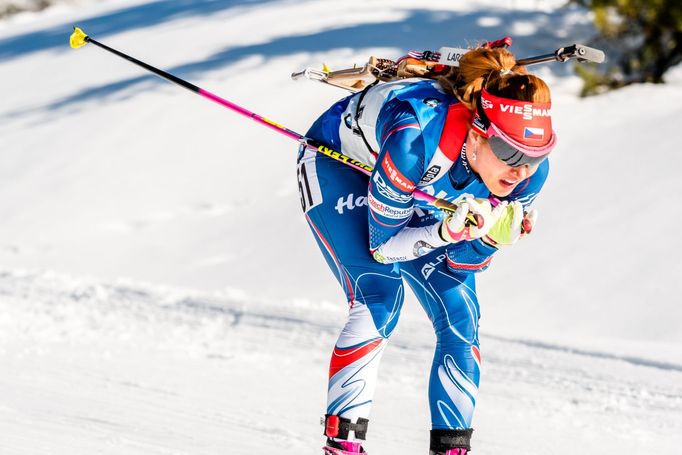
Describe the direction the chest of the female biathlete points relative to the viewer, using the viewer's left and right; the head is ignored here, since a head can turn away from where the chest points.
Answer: facing the viewer and to the right of the viewer
